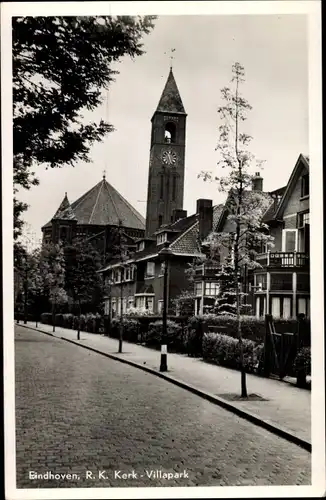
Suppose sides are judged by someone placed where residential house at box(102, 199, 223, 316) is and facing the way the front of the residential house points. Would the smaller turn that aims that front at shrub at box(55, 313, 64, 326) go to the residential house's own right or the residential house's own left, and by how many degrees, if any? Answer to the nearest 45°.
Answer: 0° — it already faces it

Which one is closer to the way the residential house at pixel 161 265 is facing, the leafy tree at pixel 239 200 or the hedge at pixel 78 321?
the hedge

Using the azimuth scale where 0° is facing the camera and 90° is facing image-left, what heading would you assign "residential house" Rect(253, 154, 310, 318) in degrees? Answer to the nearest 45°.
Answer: approximately 45°
